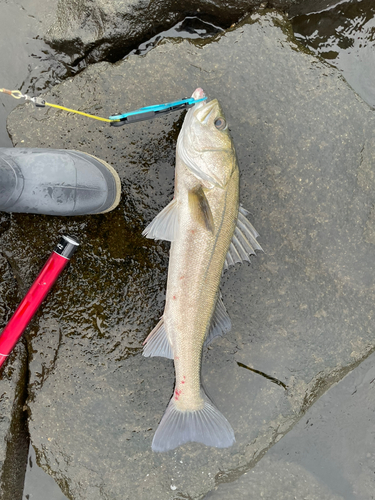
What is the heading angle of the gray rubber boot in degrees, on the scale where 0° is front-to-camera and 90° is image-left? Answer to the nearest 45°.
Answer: approximately 270°

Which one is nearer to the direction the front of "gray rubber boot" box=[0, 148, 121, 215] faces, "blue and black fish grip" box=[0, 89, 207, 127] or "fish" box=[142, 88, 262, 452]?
the fish

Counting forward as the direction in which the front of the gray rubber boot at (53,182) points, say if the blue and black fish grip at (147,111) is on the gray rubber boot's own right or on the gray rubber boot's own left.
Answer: on the gray rubber boot's own left

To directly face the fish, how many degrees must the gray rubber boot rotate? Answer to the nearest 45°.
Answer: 0° — it already faces it
